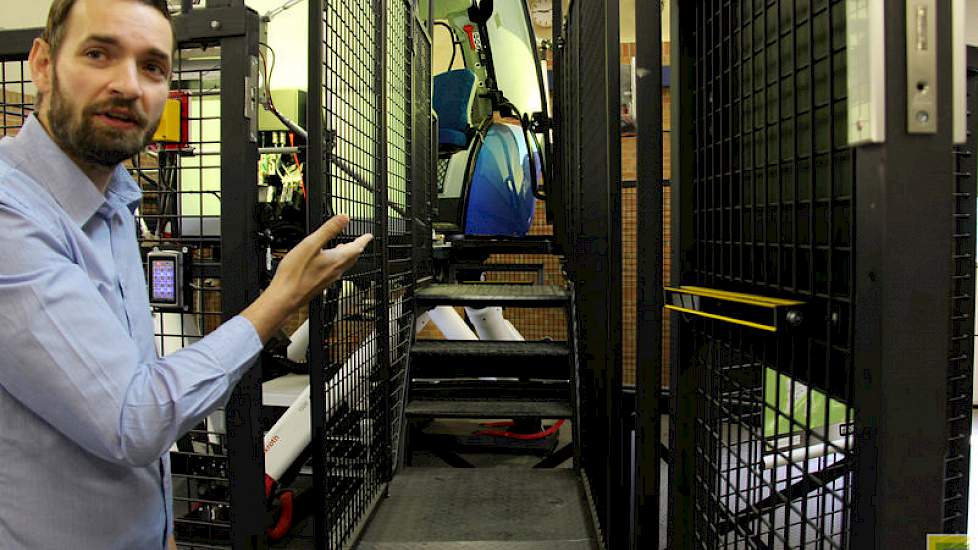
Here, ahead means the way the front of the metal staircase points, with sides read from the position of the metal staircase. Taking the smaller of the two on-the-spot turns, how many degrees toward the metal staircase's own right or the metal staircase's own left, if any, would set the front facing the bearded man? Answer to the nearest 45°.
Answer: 0° — it already faces them

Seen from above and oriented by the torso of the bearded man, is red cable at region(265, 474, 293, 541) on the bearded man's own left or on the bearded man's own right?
on the bearded man's own left

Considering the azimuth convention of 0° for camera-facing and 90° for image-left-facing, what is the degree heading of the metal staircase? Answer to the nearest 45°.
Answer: approximately 0°

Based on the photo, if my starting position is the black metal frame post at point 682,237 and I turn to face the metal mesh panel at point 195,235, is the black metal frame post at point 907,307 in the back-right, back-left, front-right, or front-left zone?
back-left

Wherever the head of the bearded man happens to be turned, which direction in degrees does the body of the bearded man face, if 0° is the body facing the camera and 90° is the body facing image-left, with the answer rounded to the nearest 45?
approximately 315°

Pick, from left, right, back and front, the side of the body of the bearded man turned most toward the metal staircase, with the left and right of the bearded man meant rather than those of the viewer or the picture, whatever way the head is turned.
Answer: left
